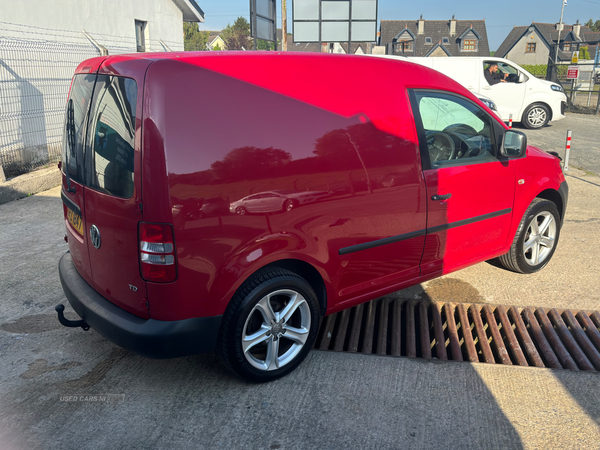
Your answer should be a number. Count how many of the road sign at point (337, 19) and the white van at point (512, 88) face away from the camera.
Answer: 1

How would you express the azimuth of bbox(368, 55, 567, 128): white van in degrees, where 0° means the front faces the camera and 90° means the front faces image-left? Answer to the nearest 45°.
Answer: approximately 270°

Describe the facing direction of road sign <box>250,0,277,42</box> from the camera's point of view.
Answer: facing away from the viewer and to the left of the viewer

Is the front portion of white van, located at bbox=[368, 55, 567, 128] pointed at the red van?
no

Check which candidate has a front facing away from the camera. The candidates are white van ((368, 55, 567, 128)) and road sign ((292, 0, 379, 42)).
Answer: the road sign

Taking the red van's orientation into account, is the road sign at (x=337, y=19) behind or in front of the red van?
in front

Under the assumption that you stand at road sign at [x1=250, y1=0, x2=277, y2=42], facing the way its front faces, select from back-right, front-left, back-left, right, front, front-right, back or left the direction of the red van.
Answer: back-left

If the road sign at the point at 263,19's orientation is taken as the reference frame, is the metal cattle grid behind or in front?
behind

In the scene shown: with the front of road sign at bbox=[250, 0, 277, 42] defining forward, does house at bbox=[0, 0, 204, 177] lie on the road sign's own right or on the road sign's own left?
on the road sign's own left

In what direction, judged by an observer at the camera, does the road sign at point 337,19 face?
facing away from the viewer

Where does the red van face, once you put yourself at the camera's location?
facing away from the viewer and to the right of the viewer

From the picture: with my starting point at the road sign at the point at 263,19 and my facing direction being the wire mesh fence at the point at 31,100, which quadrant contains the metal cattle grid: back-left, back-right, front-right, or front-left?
front-left

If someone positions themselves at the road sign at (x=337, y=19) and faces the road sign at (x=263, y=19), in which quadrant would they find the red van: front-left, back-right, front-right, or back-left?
front-left

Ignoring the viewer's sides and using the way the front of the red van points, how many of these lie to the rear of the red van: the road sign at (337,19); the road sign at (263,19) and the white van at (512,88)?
0
